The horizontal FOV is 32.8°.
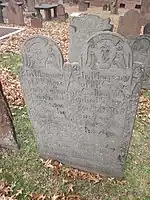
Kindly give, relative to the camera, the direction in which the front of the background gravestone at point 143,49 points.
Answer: facing the viewer

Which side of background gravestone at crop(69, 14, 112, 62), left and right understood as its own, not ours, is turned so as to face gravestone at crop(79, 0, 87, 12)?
back

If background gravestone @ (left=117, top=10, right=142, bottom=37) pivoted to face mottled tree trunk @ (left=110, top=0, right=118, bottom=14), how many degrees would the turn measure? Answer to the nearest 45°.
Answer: approximately 180°

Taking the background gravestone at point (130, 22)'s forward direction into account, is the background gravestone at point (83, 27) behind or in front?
in front

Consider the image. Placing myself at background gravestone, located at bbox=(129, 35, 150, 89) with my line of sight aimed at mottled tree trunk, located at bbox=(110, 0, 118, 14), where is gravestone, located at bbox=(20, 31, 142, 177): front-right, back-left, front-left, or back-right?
back-left

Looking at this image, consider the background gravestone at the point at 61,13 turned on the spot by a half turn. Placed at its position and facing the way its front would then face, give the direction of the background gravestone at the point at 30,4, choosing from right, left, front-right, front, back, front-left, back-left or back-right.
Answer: front-left

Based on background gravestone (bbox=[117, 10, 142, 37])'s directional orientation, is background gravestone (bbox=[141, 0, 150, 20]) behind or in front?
behind

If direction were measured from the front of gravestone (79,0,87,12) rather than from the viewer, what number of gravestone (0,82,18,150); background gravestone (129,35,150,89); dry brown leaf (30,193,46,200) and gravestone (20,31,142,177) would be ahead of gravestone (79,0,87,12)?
4

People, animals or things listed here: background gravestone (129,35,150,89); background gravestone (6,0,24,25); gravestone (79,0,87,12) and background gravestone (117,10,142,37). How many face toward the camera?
4

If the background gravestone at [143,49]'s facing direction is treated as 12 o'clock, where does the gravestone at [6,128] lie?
The gravestone is roughly at 1 o'clock from the background gravestone.

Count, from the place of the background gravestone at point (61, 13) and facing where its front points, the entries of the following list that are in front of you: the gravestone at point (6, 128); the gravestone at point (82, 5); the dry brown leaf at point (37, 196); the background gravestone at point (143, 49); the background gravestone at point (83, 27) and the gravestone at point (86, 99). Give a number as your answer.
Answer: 5

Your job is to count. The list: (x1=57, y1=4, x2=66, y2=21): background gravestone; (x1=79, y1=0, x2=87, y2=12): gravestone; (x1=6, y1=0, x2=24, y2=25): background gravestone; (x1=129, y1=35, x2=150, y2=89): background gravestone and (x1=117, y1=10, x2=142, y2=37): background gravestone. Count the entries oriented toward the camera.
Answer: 5

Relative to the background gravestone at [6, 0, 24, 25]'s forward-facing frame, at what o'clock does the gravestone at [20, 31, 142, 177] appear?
The gravestone is roughly at 12 o'clock from the background gravestone.

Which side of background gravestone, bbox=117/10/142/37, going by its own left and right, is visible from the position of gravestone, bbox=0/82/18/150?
front

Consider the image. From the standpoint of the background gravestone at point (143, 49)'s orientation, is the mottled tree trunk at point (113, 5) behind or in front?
behind

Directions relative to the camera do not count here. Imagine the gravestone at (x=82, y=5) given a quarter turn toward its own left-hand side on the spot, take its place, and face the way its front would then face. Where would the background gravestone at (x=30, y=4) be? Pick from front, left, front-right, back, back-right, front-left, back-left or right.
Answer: back

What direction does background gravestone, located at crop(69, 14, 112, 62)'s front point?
toward the camera

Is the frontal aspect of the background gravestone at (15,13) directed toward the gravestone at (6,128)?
yes
